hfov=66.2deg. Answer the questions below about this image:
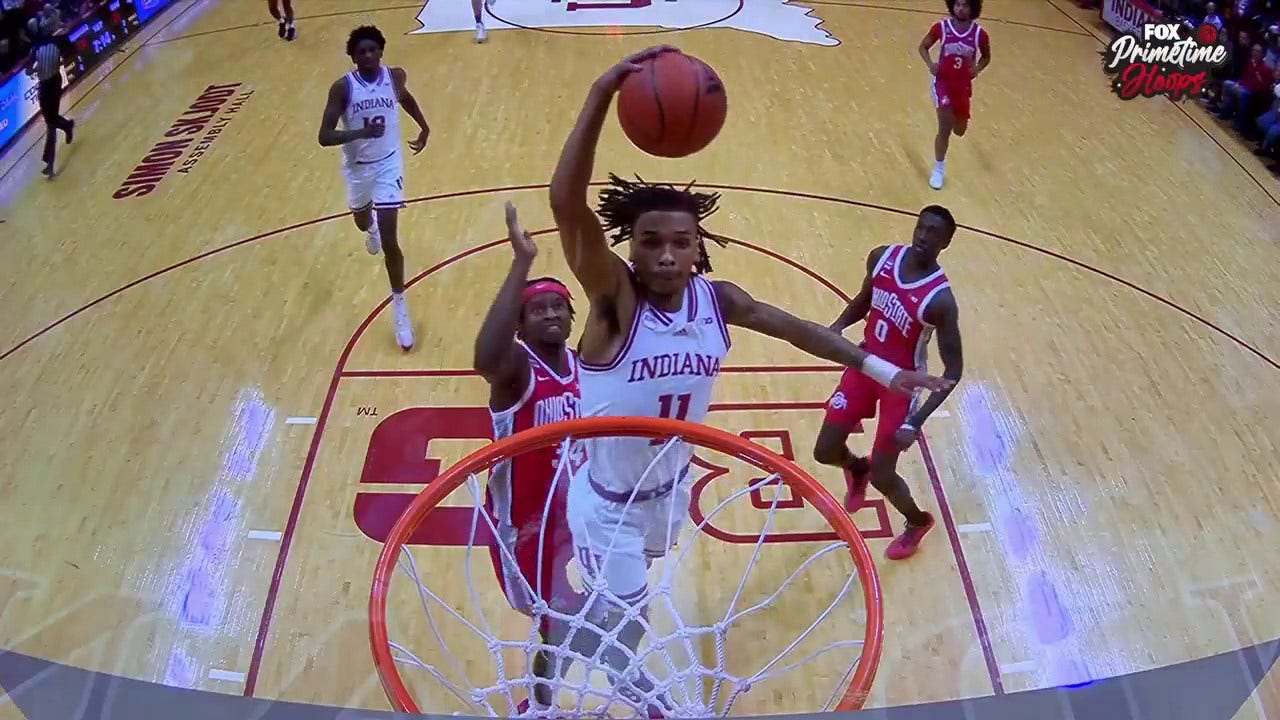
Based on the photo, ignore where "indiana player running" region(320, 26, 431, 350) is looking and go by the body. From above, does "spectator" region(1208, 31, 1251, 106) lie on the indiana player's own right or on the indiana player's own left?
on the indiana player's own left

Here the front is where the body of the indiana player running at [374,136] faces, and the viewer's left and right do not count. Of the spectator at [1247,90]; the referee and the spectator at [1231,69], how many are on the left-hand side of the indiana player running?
2

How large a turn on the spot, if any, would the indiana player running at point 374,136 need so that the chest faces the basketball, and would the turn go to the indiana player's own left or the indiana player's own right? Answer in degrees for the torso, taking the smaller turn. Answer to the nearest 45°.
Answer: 0° — they already face it

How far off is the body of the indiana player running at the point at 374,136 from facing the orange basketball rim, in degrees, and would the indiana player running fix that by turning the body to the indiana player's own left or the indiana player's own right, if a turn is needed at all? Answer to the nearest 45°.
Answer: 0° — they already face it

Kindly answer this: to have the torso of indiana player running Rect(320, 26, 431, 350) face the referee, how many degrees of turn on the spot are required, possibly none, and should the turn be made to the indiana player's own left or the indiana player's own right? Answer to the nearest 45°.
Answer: approximately 135° to the indiana player's own right

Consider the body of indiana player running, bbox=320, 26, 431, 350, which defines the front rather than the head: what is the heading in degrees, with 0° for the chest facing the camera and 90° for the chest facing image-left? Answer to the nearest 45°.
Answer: approximately 0°

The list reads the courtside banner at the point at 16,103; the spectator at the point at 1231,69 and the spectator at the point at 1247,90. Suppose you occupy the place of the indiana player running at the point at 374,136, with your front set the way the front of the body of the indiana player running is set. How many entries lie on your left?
2

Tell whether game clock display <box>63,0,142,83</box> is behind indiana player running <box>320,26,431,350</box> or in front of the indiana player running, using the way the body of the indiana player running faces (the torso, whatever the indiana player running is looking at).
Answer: behind

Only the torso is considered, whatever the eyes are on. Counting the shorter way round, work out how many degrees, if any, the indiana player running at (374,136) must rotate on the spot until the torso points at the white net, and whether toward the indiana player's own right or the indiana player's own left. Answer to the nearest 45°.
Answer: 0° — they already face it

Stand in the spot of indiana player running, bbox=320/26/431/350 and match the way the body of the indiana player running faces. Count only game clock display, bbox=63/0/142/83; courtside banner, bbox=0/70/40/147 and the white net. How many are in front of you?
1

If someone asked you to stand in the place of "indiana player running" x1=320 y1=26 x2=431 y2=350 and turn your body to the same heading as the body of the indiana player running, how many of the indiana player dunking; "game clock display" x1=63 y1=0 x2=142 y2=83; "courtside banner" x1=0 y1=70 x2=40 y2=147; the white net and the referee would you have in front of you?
2
